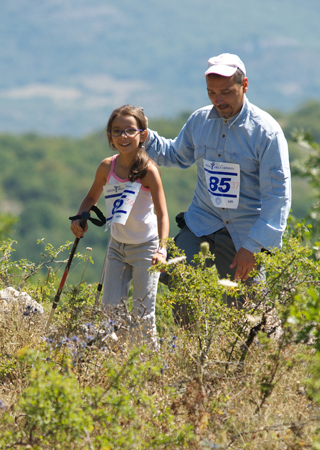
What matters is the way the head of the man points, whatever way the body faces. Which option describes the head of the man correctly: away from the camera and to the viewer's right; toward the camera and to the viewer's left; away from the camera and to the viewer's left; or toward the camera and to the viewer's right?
toward the camera and to the viewer's left

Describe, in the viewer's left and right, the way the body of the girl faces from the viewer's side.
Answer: facing the viewer and to the left of the viewer
